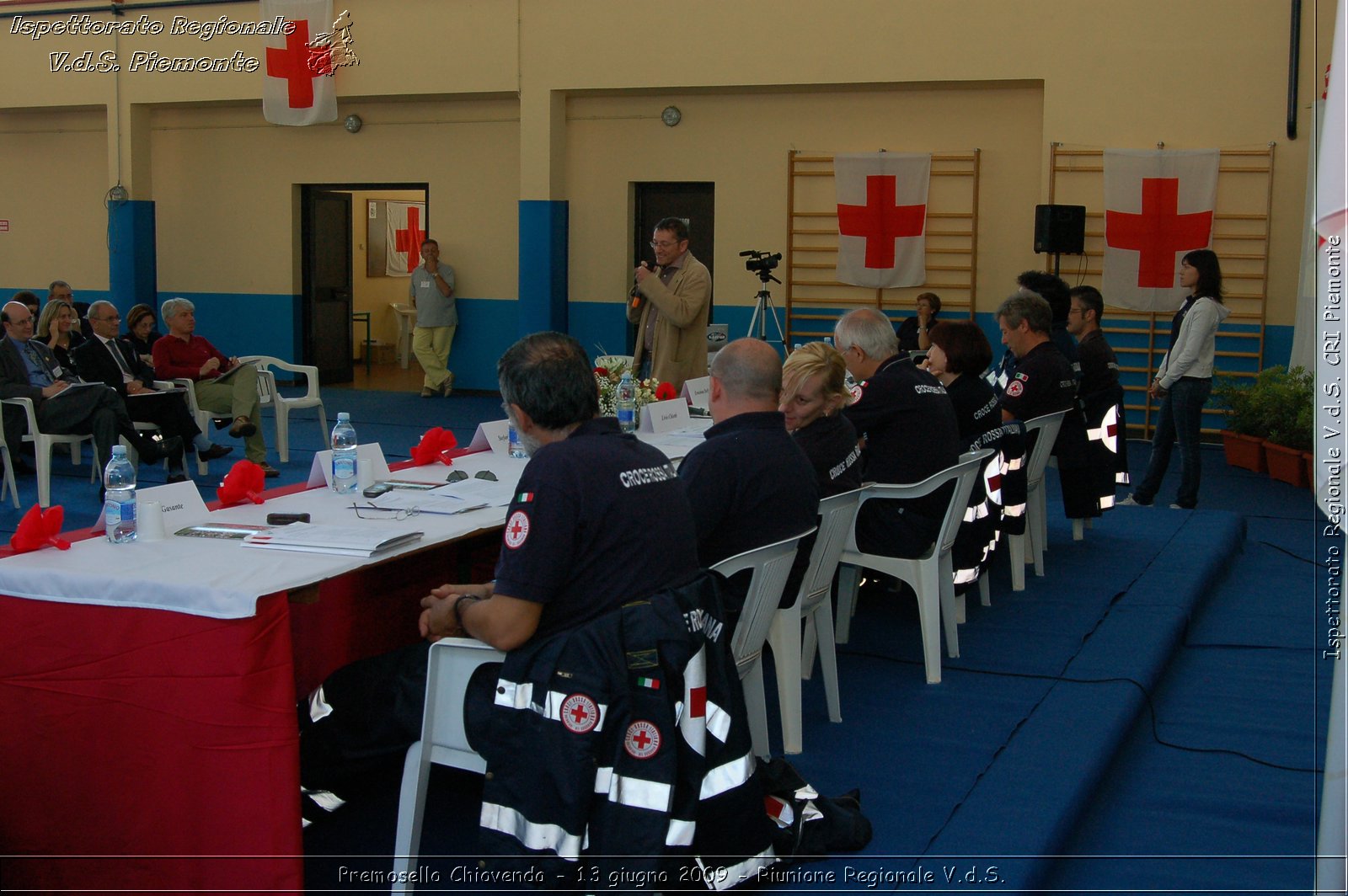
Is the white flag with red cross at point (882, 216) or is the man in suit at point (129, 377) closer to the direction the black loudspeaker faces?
the man in suit

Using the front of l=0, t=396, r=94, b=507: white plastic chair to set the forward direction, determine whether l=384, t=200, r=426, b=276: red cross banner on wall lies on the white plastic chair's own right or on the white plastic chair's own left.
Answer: on the white plastic chair's own left

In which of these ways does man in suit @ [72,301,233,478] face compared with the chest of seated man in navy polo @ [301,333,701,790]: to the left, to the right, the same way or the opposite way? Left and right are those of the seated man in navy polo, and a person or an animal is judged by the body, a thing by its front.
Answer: the opposite way

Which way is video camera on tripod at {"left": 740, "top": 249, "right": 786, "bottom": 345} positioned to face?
to the viewer's left

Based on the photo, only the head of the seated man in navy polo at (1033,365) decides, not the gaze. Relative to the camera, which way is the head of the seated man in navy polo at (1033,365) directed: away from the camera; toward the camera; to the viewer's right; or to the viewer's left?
to the viewer's left

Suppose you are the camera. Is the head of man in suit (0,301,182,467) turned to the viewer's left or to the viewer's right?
to the viewer's right

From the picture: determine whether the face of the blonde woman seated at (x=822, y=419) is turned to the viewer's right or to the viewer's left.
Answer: to the viewer's left

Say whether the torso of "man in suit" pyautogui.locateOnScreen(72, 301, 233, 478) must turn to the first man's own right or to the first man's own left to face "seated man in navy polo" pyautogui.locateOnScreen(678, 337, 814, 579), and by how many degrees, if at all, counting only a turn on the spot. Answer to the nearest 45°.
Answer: approximately 45° to the first man's own right

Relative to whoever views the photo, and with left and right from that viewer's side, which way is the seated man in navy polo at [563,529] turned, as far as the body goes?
facing away from the viewer and to the left of the viewer

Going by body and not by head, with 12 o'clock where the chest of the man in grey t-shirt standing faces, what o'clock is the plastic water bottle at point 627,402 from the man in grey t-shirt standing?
The plastic water bottle is roughly at 12 o'clock from the man in grey t-shirt standing.

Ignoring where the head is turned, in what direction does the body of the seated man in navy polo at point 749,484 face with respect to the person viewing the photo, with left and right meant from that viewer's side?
facing away from the viewer and to the left of the viewer

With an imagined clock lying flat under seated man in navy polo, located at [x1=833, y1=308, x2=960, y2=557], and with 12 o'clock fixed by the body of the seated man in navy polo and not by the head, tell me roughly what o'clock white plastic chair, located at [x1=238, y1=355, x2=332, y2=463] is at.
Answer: The white plastic chair is roughly at 12 o'clock from the seated man in navy polo.

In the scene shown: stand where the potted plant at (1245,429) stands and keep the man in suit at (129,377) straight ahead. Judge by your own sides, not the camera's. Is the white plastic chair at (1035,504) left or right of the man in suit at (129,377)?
left

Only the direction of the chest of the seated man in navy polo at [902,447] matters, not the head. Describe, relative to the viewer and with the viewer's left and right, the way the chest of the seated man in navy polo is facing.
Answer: facing away from the viewer and to the left of the viewer
